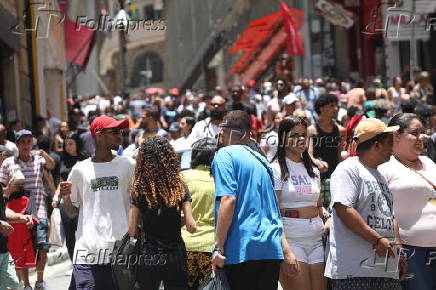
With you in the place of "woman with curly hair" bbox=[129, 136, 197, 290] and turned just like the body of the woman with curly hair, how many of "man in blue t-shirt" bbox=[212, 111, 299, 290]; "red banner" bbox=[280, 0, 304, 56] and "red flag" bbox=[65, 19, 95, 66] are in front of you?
2

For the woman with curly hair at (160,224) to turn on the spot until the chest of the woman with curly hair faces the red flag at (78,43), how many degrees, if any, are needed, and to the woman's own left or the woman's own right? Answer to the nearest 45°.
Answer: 0° — they already face it

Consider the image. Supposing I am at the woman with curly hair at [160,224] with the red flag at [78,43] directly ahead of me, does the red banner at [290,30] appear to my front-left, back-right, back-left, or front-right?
front-right

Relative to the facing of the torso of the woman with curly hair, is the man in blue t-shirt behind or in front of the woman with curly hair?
behind

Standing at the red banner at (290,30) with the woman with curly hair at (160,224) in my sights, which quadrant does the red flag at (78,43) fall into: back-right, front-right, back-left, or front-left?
front-right

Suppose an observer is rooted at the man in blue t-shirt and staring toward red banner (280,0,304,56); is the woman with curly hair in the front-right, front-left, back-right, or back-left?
front-left

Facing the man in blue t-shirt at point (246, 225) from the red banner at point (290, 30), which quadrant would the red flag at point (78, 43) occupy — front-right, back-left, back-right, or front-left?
front-right

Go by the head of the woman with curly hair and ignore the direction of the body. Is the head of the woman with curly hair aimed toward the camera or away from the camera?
away from the camera

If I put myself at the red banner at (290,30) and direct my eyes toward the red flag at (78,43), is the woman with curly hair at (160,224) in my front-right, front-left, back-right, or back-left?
front-left

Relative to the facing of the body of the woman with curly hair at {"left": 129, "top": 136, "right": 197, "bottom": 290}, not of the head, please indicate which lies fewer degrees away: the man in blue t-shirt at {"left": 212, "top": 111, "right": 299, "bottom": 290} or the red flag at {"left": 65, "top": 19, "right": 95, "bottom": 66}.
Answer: the red flag

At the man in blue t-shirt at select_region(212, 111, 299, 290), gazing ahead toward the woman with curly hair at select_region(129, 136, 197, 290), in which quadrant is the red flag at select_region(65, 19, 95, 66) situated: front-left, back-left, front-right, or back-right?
front-right

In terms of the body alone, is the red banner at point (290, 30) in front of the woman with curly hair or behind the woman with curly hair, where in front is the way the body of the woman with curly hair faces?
in front

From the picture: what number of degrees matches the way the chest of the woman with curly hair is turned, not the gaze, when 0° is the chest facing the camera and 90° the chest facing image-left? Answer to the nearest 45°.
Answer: approximately 180°

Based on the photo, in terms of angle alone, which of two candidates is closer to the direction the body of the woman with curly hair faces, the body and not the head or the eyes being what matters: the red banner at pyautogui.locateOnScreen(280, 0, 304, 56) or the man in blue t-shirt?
the red banner
